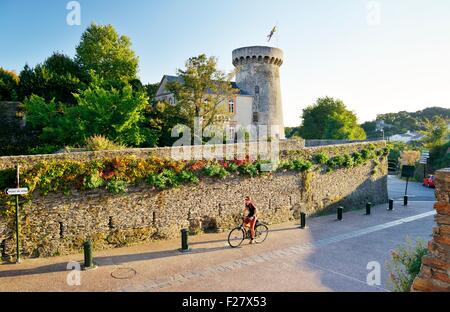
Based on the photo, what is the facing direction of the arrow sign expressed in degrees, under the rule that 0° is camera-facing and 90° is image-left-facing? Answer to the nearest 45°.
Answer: approximately 0°

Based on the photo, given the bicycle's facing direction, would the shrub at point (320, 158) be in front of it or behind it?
behind

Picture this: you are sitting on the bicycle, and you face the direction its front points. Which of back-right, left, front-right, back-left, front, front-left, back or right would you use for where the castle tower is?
back-right

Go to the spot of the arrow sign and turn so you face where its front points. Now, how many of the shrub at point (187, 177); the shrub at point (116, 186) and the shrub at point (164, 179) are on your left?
3

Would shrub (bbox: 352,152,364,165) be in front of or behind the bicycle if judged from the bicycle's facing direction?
behind

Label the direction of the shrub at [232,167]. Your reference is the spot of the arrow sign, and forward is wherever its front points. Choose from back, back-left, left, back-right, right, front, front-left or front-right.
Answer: left

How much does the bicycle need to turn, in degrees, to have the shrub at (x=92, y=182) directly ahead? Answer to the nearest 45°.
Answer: approximately 45° to its right

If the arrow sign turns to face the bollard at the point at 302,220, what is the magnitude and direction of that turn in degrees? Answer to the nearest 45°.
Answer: approximately 90° to its left

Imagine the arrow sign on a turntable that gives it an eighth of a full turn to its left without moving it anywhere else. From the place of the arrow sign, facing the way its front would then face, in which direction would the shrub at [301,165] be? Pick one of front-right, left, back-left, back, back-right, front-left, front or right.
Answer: front-left

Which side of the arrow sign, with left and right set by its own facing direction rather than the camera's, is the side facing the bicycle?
left

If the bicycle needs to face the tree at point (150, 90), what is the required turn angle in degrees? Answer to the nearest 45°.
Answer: approximately 90° to its right

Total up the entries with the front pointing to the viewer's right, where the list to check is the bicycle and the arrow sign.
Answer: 0

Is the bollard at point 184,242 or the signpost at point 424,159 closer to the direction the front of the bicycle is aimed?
the bollard

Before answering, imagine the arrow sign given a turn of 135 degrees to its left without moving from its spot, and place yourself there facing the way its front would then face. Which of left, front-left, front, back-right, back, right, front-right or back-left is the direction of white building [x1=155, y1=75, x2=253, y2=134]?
front

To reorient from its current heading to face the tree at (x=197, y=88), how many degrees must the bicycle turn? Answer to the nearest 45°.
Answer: approximately 135° to its right

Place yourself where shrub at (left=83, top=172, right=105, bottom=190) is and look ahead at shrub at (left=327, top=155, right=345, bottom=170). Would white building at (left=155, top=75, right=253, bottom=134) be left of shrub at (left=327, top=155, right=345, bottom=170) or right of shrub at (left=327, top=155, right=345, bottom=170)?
left
